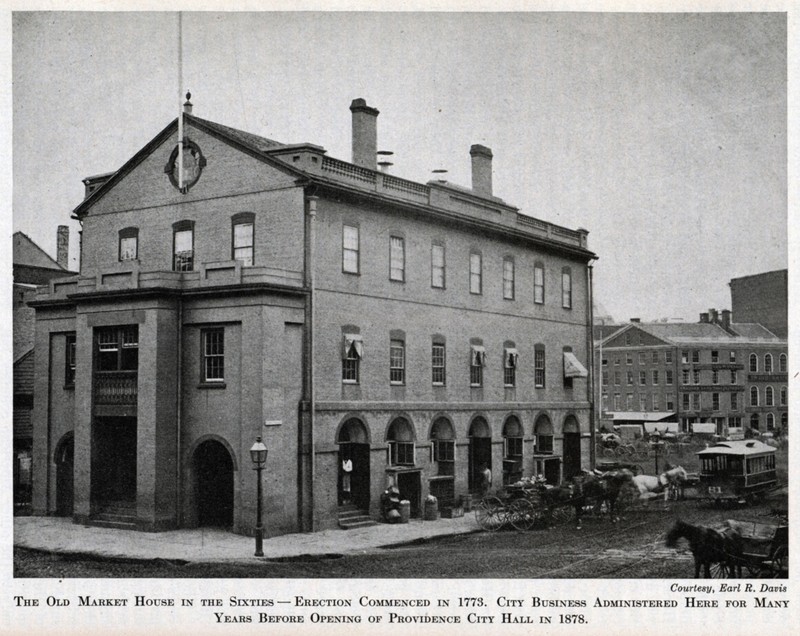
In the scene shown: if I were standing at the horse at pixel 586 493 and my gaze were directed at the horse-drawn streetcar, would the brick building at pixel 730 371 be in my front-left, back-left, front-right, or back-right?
front-left

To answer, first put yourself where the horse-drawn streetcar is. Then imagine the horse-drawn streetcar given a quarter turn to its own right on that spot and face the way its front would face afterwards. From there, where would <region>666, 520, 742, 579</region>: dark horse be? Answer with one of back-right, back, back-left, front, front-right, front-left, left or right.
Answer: back-left

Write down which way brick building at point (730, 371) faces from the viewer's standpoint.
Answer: facing the viewer and to the right of the viewer

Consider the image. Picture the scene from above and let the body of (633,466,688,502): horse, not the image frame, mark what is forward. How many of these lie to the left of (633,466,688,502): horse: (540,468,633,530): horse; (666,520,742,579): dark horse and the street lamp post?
0

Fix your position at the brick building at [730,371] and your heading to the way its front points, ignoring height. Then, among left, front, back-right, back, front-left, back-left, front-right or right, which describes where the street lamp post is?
front

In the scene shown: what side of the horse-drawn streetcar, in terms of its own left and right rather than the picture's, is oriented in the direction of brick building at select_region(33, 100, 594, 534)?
front

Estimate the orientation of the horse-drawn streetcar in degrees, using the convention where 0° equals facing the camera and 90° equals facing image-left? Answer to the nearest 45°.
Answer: approximately 45°

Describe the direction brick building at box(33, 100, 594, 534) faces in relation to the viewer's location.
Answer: facing the viewer and to the left of the viewer

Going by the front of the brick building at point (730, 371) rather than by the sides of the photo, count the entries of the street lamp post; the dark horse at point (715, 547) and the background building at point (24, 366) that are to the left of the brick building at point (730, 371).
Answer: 0

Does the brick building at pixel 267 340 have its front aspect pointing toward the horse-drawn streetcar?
no

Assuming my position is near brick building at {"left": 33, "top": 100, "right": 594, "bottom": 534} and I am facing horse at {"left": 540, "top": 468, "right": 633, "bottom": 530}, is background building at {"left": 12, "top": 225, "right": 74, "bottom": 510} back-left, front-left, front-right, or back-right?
back-left
